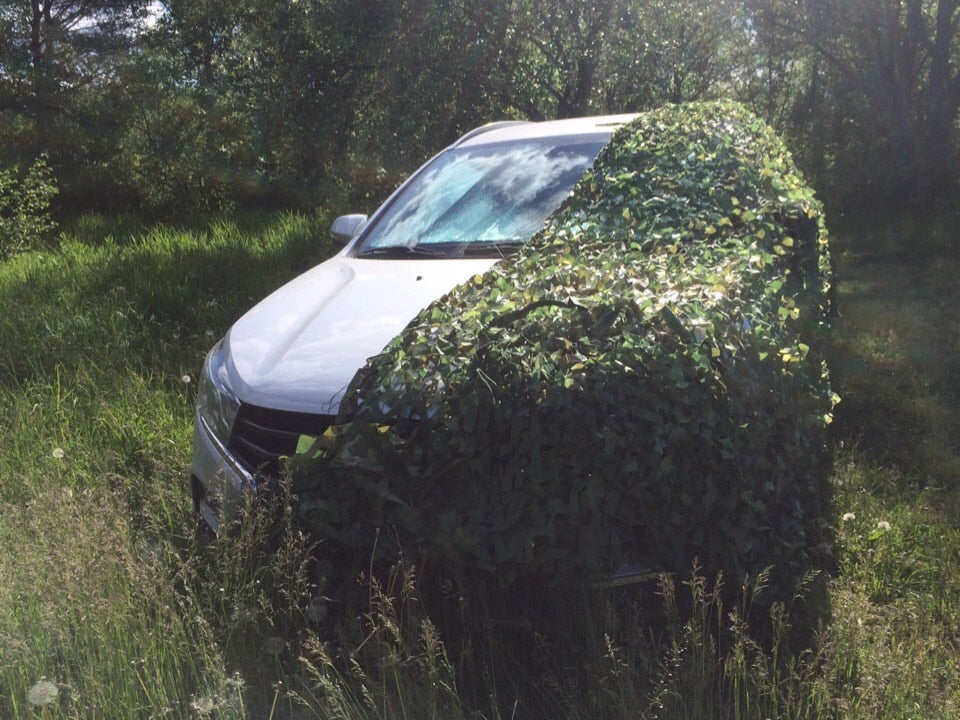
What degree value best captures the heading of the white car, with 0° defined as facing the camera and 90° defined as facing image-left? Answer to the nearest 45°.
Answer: approximately 45°

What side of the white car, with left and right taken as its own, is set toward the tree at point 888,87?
back
